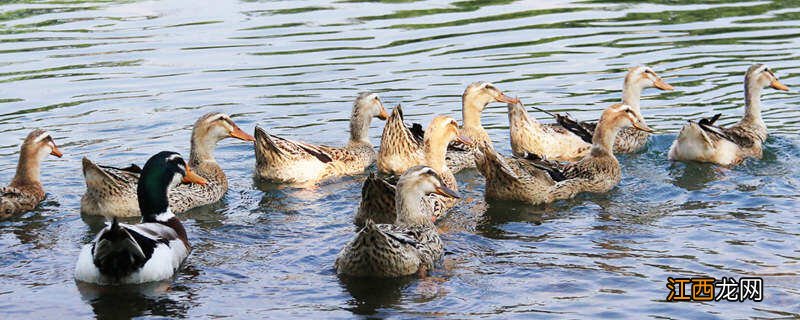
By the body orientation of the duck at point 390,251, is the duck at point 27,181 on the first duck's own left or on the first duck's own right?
on the first duck's own left

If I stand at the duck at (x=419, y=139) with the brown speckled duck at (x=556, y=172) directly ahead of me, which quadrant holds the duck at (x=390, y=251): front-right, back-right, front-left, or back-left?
front-right

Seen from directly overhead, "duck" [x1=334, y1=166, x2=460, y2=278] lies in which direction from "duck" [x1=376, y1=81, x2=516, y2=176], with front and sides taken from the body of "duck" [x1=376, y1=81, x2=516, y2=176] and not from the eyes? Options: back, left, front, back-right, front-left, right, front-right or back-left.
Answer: right

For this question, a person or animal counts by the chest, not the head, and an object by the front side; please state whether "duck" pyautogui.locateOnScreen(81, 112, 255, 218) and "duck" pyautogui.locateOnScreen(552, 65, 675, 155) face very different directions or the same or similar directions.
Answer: same or similar directions

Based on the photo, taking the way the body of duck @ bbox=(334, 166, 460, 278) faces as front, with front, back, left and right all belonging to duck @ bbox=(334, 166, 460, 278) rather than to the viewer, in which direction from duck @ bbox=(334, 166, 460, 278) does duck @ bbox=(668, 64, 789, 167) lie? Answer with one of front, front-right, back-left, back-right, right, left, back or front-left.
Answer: front

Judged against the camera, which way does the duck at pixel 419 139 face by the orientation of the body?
to the viewer's right

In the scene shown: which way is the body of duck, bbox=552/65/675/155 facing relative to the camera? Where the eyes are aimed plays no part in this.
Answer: to the viewer's right

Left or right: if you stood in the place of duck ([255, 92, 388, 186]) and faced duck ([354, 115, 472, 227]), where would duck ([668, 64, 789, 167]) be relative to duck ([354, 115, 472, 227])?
left

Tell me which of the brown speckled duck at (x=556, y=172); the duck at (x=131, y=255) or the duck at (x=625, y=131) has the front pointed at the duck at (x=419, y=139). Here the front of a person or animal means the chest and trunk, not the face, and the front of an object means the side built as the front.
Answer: the duck at (x=131, y=255)

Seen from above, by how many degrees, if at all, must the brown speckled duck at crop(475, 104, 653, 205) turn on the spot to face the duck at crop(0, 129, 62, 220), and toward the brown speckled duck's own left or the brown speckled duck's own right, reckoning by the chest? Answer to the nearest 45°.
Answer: approximately 180°

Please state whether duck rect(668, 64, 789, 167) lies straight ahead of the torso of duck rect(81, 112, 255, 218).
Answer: yes
